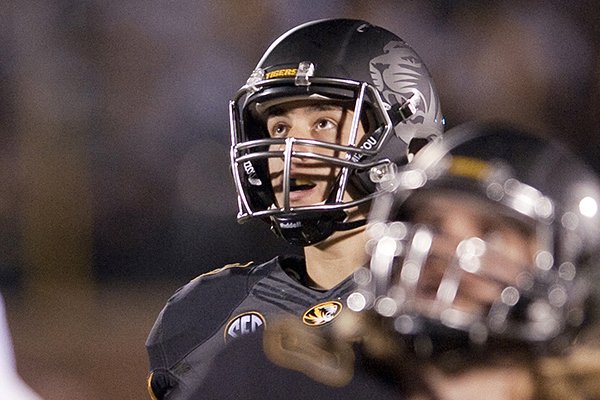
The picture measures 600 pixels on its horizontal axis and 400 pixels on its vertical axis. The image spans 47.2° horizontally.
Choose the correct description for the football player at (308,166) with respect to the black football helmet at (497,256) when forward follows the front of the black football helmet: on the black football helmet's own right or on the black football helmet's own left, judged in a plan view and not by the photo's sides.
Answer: on the black football helmet's own right

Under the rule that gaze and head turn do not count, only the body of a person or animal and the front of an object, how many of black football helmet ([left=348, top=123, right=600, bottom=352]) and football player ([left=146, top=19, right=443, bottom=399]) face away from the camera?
0

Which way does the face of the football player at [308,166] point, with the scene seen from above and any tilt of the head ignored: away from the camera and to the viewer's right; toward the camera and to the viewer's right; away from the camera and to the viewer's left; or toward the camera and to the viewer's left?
toward the camera and to the viewer's left

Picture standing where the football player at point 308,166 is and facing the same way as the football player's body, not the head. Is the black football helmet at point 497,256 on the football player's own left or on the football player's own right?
on the football player's own left

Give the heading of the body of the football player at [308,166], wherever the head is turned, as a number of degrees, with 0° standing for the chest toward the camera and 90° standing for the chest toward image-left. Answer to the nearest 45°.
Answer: approximately 45°

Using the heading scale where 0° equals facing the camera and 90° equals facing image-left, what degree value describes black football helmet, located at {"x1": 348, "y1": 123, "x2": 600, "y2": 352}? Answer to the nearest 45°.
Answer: approximately 45°
